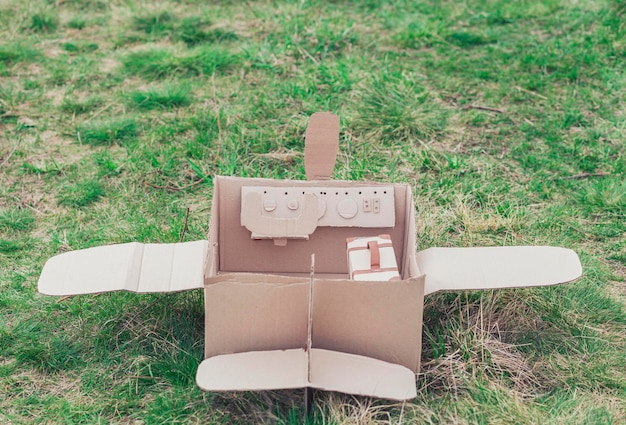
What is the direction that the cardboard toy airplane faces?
away from the camera
